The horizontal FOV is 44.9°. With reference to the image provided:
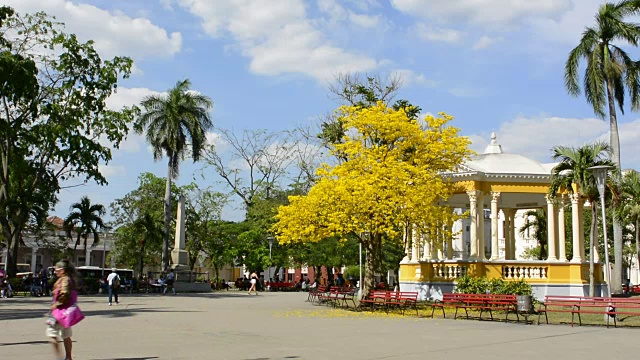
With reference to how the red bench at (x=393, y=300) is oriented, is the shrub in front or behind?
behind

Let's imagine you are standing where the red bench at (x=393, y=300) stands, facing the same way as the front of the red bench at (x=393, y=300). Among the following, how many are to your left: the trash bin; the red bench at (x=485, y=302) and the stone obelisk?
2

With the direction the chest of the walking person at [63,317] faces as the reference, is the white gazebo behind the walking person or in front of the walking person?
behind

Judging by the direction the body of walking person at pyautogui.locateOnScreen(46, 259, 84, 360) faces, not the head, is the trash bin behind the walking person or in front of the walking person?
behind

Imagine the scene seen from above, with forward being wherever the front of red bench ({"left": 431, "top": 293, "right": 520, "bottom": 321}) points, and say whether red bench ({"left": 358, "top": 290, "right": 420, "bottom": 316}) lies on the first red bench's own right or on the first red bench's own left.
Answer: on the first red bench's own right

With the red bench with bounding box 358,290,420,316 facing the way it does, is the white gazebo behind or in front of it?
behind

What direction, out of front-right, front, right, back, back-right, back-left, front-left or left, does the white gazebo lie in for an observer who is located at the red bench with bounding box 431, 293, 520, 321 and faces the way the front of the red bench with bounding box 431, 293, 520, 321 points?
back-right

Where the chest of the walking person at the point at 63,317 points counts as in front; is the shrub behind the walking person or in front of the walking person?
behind

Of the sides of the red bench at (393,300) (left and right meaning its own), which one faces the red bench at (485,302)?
left
